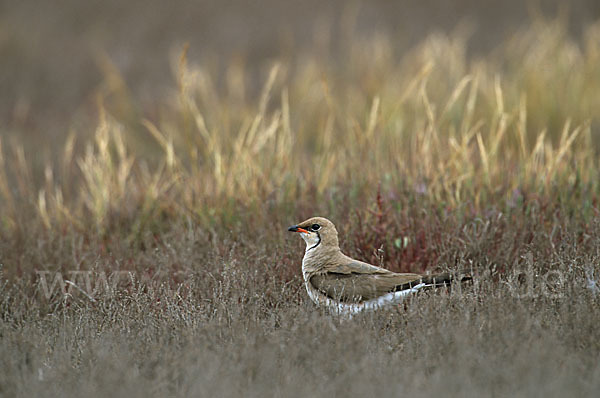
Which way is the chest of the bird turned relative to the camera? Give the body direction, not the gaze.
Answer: to the viewer's left
